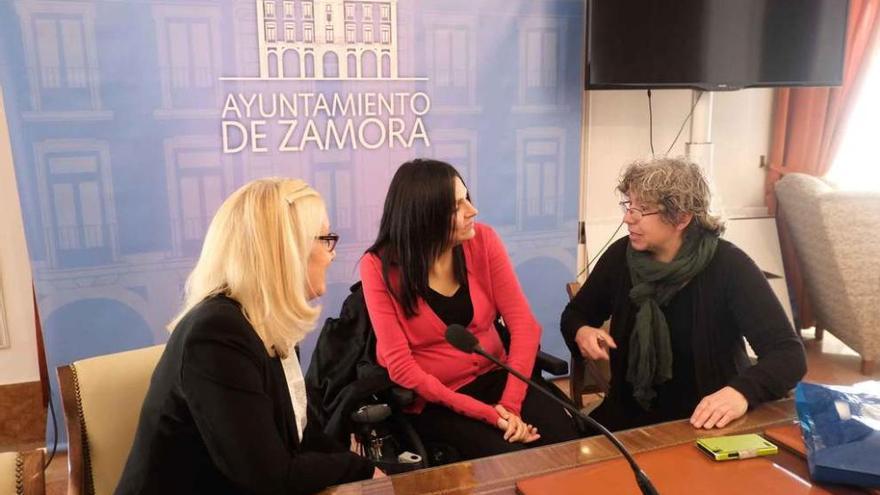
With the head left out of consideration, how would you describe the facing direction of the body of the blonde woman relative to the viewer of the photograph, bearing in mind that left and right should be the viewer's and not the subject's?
facing to the right of the viewer

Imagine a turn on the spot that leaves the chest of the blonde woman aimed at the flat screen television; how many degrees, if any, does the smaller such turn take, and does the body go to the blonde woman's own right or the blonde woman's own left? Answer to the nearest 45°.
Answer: approximately 45° to the blonde woman's own left

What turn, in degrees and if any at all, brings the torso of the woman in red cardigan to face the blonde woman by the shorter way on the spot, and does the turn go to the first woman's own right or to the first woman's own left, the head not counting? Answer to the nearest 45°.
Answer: approximately 90° to the first woman's own right

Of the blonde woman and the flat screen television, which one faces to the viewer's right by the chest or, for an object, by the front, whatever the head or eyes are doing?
the blonde woman

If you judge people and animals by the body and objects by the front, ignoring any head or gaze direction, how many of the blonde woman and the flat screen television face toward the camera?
1

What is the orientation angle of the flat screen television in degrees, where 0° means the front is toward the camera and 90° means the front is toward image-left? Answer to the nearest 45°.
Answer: approximately 0°

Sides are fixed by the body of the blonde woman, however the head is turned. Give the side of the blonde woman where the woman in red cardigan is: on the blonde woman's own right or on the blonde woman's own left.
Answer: on the blonde woman's own left

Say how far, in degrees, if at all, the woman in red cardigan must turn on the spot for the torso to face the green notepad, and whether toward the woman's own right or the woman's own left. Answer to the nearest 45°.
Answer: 0° — they already face it

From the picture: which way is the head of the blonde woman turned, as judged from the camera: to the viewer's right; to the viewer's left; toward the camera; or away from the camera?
to the viewer's right

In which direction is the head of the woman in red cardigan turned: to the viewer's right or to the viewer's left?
to the viewer's right

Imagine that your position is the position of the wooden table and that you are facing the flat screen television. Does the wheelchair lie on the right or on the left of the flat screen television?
left
